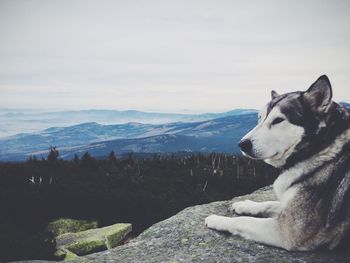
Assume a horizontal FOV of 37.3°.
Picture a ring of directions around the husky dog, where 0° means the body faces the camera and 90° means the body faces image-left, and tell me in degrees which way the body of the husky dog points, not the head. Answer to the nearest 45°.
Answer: approximately 90°
